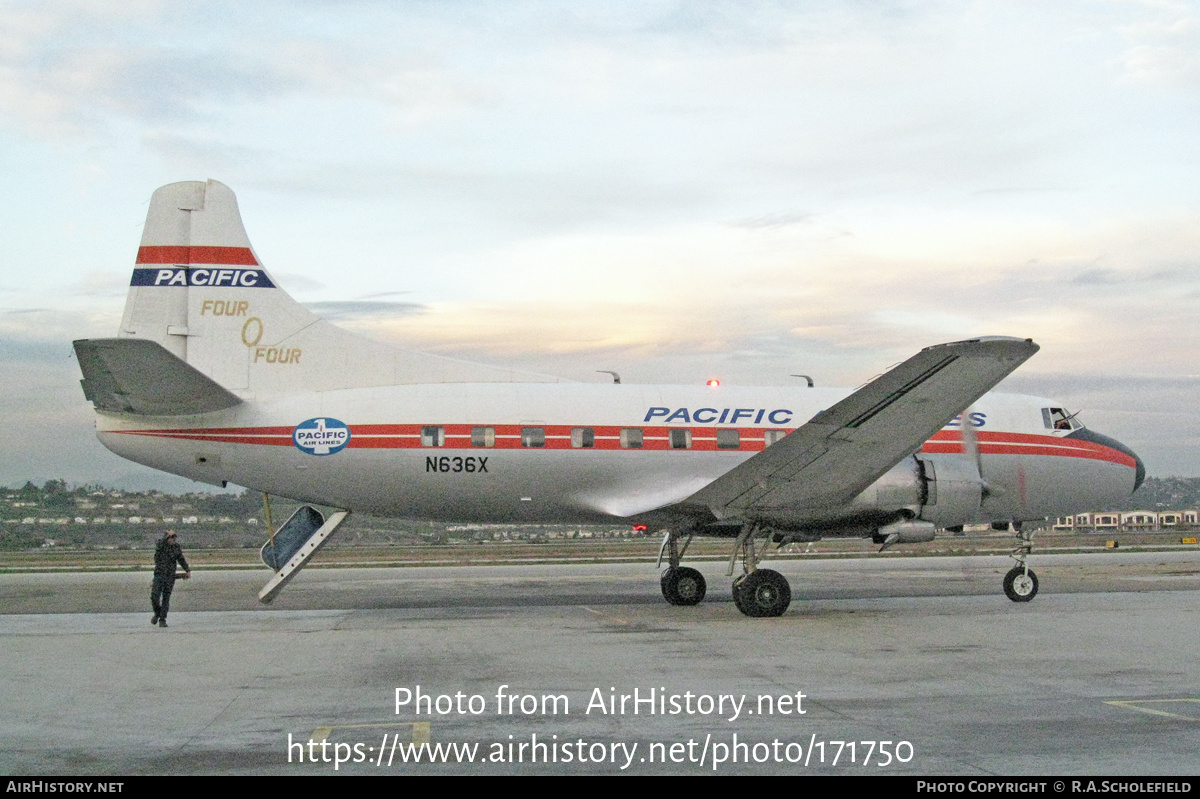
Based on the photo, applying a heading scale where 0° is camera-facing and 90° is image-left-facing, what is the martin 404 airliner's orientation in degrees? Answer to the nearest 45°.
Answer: approximately 270°

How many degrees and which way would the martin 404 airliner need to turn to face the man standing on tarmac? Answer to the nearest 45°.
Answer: approximately 180°
